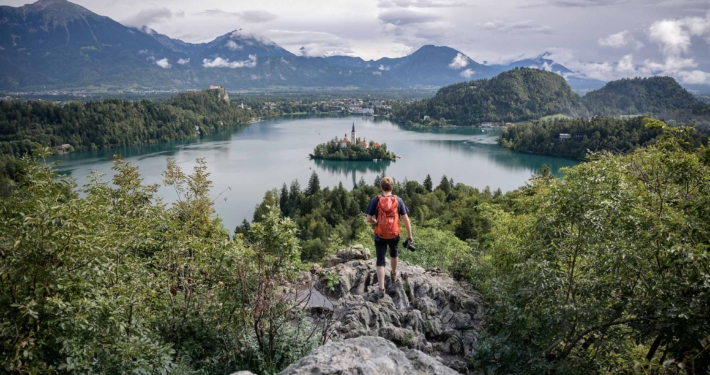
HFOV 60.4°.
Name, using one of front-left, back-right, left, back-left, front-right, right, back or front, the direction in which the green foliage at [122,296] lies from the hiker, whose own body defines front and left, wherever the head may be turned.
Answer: back-left

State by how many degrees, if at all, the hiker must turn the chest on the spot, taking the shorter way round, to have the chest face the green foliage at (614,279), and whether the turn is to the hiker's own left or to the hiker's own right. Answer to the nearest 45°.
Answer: approximately 135° to the hiker's own right

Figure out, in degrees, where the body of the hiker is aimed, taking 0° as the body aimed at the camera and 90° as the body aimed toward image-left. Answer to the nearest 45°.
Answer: approximately 180°

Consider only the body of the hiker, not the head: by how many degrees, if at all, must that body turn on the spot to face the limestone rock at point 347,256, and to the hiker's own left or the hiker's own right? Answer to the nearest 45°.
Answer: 0° — they already face it

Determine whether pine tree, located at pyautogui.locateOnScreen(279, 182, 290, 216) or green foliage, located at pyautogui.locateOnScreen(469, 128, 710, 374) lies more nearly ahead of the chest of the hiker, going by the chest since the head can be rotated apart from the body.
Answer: the pine tree

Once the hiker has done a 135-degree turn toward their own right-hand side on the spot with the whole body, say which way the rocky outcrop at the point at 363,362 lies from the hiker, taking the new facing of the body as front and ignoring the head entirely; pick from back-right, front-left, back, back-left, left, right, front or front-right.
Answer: front-right
